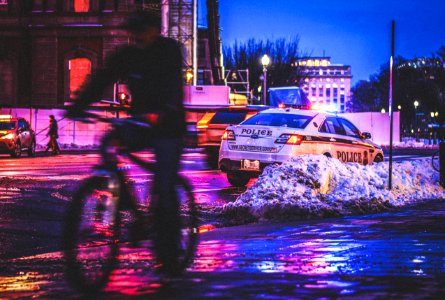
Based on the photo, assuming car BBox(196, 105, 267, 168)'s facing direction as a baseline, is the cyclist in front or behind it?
behind

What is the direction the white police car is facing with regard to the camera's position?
facing away from the viewer and to the right of the viewer

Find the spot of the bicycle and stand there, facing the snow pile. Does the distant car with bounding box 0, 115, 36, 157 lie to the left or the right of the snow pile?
left

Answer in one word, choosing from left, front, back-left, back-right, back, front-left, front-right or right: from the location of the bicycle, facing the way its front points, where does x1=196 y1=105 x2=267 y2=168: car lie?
back-right

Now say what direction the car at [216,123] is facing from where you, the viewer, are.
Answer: facing away from the viewer and to the right of the viewer
